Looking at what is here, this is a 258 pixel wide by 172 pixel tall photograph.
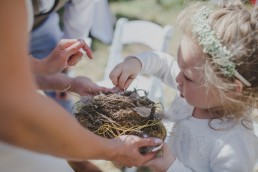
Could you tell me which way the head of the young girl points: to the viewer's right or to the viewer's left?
to the viewer's left

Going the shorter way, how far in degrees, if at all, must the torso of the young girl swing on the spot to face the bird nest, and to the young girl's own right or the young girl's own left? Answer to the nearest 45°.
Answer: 0° — they already face it

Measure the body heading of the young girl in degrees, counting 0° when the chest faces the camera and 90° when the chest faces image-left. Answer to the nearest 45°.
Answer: approximately 45°

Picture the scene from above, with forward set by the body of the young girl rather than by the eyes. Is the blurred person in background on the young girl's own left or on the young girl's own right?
on the young girl's own right

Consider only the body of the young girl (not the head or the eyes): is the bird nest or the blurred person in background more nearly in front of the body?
the bird nest
